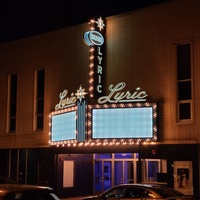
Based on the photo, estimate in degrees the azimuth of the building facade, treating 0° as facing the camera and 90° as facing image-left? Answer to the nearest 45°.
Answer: approximately 45°
